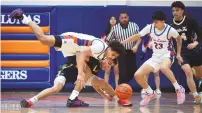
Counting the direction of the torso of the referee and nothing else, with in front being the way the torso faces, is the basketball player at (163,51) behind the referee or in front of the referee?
in front

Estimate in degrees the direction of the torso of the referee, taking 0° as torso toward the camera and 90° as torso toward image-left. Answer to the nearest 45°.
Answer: approximately 0°

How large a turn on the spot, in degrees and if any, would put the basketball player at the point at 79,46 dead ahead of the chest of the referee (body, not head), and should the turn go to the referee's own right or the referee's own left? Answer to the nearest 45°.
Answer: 0° — they already face them
